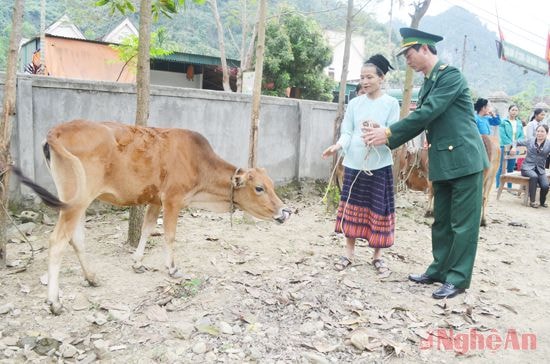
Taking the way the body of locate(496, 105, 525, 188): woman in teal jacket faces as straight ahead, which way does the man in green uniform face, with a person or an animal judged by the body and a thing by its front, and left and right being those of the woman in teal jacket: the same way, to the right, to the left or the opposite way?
to the right

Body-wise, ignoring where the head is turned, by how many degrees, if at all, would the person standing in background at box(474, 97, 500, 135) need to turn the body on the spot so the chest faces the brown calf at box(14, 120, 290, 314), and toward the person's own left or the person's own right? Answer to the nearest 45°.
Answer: approximately 135° to the person's own right

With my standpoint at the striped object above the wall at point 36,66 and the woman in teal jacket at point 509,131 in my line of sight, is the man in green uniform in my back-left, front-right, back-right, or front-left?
front-right

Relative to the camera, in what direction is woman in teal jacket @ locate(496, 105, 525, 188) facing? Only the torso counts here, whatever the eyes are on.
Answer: toward the camera

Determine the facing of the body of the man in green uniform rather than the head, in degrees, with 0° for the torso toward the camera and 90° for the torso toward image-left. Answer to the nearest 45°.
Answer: approximately 90°

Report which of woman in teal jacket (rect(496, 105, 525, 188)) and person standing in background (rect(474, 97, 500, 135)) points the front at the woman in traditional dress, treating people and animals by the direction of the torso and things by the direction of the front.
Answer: the woman in teal jacket

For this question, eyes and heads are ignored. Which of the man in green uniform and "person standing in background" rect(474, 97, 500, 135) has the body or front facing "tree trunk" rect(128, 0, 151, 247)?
the man in green uniform

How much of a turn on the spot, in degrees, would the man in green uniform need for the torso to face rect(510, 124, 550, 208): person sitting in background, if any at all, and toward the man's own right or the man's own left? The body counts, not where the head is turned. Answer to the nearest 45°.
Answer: approximately 90° to the man's own right

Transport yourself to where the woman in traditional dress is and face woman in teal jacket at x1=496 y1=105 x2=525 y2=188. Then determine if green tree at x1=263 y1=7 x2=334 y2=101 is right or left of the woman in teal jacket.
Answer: left

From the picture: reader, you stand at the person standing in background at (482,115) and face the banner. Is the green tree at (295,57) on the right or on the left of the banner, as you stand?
left

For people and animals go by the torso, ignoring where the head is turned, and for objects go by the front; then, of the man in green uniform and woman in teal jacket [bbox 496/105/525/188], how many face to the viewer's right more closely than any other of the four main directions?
0

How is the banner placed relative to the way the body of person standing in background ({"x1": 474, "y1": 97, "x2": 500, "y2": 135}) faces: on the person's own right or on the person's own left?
on the person's own left

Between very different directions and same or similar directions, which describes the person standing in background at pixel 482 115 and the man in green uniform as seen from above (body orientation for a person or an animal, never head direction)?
very different directions

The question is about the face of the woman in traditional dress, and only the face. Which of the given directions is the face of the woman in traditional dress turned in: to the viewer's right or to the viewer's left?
to the viewer's left
